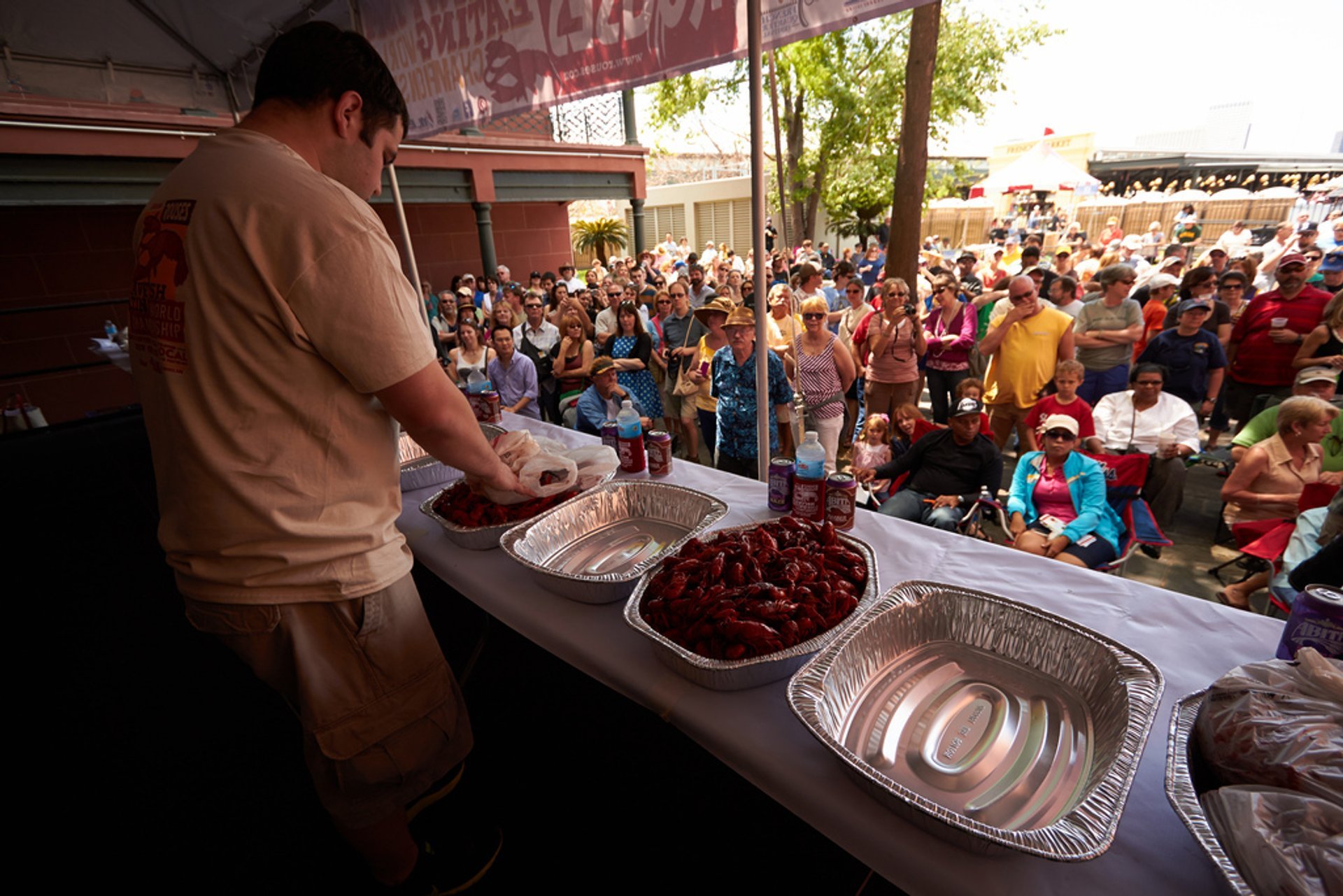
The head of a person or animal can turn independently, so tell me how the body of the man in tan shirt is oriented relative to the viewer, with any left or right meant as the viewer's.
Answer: facing away from the viewer and to the right of the viewer

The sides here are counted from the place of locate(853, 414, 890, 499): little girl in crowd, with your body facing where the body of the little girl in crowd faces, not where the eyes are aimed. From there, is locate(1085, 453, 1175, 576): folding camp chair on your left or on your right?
on your left

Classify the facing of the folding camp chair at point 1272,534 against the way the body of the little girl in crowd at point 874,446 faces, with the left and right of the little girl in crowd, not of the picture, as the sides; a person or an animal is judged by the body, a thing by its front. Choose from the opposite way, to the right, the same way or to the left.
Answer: to the right

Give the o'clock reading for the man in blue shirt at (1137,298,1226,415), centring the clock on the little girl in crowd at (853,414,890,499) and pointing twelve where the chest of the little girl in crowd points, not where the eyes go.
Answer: The man in blue shirt is roughly at 8 o'clock from the little girl in crowd.

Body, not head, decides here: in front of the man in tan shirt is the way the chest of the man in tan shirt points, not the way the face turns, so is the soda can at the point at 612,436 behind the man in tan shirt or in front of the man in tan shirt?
in front

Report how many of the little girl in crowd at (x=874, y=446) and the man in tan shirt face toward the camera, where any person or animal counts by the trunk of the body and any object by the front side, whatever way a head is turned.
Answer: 1

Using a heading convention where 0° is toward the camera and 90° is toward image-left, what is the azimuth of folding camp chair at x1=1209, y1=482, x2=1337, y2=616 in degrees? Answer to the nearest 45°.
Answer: approximately 45°

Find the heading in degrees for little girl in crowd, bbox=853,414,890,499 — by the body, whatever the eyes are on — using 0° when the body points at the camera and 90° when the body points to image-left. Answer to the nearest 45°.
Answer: approximately 0°
